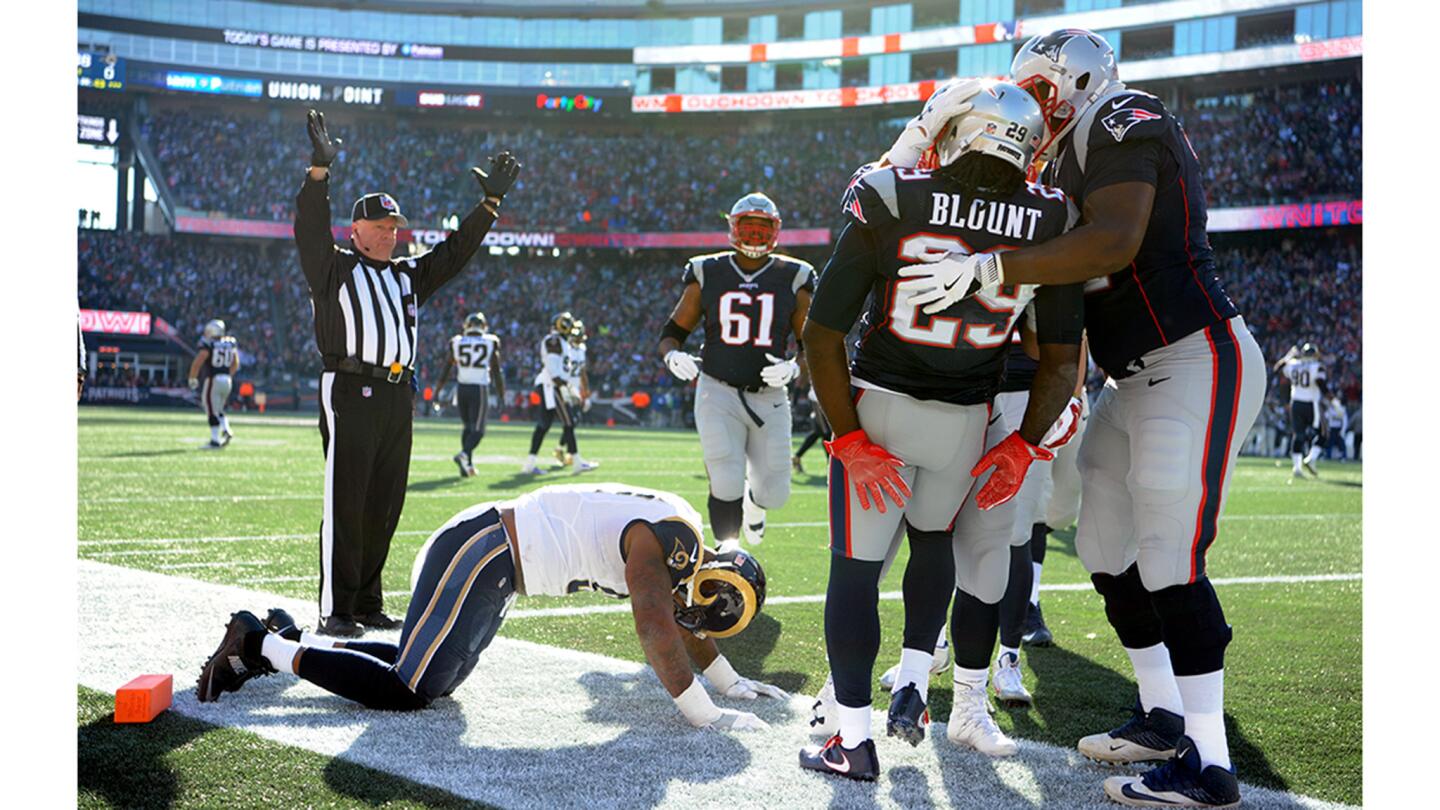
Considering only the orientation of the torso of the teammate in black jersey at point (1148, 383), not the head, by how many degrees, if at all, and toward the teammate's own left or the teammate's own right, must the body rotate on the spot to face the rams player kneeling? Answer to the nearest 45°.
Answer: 0° — they already face them

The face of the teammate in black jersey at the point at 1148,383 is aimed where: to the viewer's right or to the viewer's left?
to the viewer's left

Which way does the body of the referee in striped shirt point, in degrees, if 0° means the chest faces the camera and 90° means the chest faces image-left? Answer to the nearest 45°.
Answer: approximately 315°

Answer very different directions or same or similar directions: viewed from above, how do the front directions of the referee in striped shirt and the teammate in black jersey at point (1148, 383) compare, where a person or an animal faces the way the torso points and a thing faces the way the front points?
very different directions

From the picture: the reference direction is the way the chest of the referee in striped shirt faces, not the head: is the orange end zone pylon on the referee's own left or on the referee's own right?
on the referee's own right

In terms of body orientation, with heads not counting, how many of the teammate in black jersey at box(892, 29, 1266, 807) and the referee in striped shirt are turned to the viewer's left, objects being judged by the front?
1

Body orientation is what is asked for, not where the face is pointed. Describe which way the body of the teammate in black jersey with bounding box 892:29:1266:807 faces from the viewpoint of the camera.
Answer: to the viewer's left
